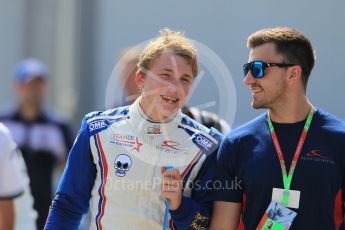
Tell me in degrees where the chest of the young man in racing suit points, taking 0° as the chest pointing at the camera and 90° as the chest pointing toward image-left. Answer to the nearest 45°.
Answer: approximately 0°

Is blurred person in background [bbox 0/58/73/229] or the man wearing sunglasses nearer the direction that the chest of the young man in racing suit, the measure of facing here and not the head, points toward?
the man wearing sunglasses

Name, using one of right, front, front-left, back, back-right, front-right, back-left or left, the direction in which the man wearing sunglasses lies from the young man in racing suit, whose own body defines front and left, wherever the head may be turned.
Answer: left

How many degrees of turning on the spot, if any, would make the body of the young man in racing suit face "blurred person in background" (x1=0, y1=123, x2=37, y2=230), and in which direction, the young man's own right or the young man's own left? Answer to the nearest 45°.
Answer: approximately 135° to the young man's own right

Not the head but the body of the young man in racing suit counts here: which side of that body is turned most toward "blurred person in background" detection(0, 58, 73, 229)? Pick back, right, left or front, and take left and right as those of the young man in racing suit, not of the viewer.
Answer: back

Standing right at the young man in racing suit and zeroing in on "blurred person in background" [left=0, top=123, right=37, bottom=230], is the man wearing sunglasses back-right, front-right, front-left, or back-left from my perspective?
back-right
